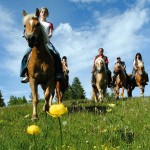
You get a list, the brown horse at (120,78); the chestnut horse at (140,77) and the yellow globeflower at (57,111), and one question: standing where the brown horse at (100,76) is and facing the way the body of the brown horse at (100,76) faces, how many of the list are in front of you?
1

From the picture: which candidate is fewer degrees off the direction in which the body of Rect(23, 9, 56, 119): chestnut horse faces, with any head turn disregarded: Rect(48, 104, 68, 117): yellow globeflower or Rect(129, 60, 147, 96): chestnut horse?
the yellow globeflower

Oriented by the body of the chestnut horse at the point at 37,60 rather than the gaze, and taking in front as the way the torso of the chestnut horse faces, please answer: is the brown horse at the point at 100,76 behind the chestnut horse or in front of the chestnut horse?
behind

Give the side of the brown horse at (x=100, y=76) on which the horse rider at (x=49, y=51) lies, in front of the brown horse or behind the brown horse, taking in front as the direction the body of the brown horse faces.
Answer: in front

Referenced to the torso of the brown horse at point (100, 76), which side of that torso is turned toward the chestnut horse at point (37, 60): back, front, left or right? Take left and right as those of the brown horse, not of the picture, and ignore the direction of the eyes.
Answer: front

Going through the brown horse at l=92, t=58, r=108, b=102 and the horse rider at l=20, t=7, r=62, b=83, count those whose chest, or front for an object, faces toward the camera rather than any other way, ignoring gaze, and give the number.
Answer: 2

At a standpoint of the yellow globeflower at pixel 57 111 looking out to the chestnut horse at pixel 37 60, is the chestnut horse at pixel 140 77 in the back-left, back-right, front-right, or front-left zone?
front-right

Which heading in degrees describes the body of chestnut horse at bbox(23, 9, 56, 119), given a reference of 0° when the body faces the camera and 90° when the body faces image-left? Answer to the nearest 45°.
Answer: approximately 0°

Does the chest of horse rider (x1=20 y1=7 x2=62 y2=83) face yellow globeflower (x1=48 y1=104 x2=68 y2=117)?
yes

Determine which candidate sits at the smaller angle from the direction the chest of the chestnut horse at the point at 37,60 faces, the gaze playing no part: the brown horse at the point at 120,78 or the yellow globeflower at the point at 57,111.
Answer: the yellow globeflower

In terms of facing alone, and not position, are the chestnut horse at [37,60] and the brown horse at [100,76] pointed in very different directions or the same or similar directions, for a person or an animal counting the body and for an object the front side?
same or similar directions

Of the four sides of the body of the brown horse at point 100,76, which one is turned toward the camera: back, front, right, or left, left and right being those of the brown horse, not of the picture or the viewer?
front

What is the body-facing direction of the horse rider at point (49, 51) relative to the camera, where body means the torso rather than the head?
toward the camera

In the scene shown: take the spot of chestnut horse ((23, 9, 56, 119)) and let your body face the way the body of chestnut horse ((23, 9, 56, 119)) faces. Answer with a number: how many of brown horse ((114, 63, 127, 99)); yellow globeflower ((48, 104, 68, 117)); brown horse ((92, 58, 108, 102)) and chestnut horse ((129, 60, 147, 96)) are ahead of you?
1
